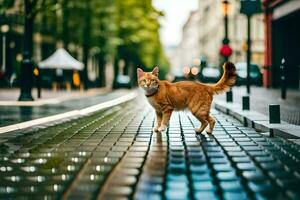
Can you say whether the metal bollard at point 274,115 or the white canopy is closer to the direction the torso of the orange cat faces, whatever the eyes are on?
the white canopy

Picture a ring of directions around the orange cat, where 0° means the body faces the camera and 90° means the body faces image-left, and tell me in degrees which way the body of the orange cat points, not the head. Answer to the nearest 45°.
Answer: approximately 90°

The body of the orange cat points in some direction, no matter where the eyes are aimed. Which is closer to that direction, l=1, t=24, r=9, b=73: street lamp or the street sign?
the street lamp

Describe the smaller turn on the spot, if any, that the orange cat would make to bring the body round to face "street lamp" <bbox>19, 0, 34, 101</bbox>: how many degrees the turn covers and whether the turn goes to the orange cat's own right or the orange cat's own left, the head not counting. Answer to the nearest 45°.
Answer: approximately 45° to the orange cat's own right

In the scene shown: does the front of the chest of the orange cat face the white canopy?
no

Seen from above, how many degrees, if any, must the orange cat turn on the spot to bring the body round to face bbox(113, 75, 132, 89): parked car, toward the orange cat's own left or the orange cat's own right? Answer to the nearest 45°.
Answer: approximately 90° to the orange cat's own right

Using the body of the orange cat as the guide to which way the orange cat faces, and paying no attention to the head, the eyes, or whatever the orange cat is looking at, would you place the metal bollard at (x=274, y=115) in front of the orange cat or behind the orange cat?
behind

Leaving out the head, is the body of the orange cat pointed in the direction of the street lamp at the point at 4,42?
no

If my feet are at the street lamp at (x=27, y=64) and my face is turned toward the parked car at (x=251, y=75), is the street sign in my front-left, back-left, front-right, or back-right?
front-right

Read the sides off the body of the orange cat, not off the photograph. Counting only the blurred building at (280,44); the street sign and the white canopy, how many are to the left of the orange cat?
0

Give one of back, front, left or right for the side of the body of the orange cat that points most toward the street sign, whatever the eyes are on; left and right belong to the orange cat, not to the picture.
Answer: right

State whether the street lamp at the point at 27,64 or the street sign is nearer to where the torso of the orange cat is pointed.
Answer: the street lamp

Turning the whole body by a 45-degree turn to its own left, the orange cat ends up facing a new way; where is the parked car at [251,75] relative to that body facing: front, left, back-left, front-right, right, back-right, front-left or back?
back-right

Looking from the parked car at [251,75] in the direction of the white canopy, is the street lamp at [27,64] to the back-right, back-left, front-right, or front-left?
front-left
